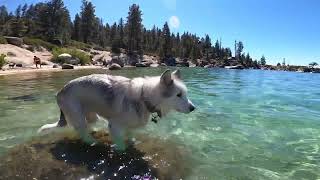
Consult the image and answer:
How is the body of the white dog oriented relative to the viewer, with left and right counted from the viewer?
facing to the right of the viewer

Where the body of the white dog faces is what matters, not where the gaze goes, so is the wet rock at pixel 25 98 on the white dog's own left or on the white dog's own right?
on the white dog's own left
